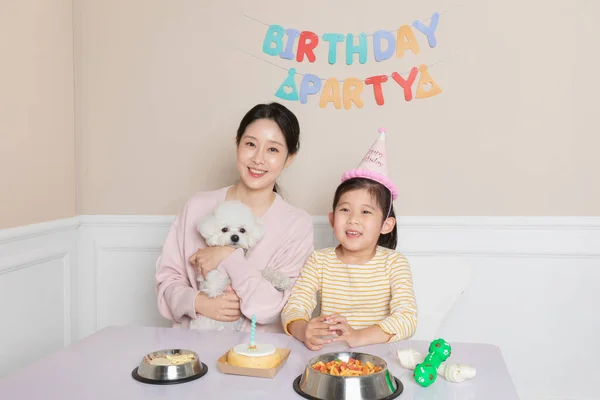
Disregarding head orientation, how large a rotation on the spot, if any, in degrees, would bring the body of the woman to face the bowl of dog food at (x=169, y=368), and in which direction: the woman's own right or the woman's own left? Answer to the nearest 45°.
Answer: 0° — they already face it

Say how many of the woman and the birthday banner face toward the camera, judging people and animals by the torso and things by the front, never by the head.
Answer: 2

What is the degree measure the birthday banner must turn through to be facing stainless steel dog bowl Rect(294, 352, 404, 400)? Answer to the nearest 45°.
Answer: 0° — it already faces it

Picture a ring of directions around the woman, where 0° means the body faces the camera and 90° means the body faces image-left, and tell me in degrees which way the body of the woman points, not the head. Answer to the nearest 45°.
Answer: approximately 0°

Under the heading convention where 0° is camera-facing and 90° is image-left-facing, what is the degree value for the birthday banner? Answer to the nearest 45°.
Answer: approximately 0°

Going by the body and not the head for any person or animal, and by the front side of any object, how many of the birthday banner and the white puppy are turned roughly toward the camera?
2

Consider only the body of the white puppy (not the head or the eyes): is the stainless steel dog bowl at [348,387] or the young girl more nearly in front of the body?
the stainless steel dog bowl
